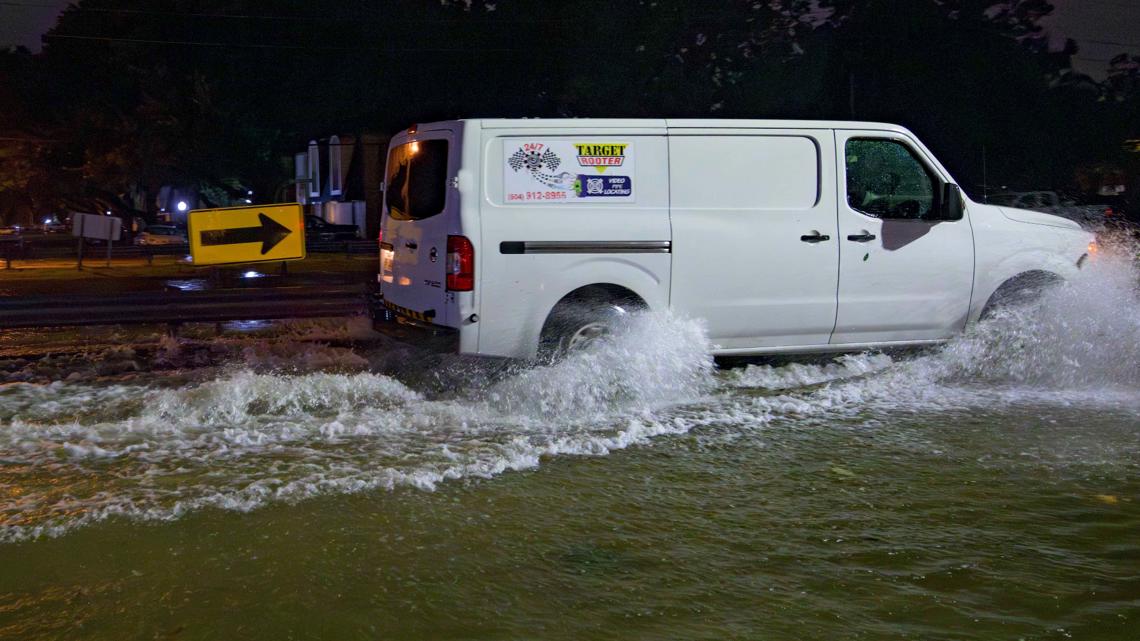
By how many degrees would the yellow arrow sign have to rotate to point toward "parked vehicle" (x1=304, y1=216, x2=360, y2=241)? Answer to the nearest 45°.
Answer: approximately 180°

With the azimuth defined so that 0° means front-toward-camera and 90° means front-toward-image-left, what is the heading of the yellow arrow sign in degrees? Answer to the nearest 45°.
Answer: approximately 0°

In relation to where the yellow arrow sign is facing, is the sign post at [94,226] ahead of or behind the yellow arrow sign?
behind

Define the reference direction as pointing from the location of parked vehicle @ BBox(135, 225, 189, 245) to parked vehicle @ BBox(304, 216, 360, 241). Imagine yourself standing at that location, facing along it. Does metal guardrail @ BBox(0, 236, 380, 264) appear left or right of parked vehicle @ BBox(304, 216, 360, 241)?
right

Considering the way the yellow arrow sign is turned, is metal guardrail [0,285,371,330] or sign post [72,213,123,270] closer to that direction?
the metal guardrail

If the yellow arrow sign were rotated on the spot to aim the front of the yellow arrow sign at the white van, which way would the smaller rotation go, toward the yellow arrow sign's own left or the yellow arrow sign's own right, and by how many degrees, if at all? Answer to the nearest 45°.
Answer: approximately 45° to the yellow arrow sign's own left

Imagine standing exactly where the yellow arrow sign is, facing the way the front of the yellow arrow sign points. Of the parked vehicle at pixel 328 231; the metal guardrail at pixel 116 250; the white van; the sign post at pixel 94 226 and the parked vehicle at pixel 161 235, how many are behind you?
4

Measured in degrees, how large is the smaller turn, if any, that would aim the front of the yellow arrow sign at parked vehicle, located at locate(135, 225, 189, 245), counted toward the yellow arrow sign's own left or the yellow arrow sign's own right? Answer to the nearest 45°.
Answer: approximately 180°

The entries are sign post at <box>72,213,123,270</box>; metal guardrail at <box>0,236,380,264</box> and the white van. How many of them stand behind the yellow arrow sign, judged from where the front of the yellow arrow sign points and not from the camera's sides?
2

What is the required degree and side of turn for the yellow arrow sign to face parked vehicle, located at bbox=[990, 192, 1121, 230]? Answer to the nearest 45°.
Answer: approximately 135° to its left

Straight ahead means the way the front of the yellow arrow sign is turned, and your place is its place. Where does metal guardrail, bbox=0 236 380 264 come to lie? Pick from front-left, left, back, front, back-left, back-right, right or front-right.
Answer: back
